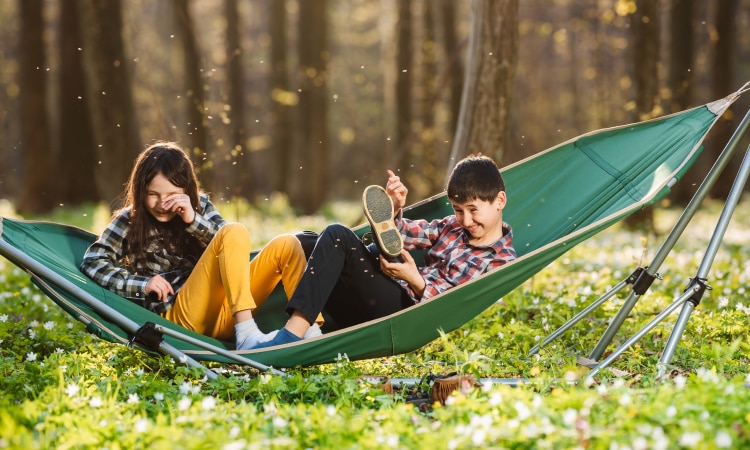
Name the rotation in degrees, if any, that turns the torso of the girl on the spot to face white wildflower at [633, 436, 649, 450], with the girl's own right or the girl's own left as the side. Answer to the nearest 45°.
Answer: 0° — they already face it

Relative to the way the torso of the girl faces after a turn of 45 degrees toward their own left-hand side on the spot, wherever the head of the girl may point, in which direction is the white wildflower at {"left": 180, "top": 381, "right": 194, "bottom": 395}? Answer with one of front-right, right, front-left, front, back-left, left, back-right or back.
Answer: right

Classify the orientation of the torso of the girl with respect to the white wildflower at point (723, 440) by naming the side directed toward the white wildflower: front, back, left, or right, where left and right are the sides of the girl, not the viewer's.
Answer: front

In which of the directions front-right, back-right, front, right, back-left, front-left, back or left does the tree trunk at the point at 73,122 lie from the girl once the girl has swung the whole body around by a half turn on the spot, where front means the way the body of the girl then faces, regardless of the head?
front-right

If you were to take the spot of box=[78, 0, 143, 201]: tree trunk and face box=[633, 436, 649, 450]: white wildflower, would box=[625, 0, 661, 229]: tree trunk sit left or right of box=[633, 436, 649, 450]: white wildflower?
left

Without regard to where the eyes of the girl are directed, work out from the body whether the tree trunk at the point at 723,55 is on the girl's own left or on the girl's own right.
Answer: on the girl's own left

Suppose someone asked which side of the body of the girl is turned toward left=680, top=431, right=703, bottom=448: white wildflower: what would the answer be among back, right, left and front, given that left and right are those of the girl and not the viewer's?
front

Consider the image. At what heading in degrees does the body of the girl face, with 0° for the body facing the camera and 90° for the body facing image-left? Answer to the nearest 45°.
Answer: approximately 315°

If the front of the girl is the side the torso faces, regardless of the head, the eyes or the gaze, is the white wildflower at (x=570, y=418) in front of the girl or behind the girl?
in front

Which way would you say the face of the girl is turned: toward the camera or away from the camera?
toward the camera

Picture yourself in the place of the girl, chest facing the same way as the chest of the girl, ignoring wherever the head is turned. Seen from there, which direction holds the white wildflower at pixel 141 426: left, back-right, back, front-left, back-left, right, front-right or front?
front-right

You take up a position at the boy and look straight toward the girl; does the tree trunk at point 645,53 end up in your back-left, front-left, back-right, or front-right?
back-right

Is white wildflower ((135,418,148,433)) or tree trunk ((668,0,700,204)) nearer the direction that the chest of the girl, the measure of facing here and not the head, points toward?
the white wildflower

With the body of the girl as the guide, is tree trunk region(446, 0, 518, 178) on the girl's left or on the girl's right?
on the girl's left

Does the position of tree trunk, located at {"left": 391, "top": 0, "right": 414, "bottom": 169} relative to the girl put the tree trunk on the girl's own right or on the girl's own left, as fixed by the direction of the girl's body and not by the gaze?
on the girl's own left

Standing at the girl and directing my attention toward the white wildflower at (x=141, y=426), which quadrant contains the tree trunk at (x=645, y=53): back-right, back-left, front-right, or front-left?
back-left

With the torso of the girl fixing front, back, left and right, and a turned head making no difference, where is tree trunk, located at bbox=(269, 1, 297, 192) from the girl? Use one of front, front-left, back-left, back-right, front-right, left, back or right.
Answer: back-left

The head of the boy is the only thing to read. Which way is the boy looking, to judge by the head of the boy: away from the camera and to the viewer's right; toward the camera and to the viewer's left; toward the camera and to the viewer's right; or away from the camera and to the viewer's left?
toward the camera and to the viewer's left

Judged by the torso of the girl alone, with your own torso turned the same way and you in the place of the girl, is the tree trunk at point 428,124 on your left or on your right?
on your left
